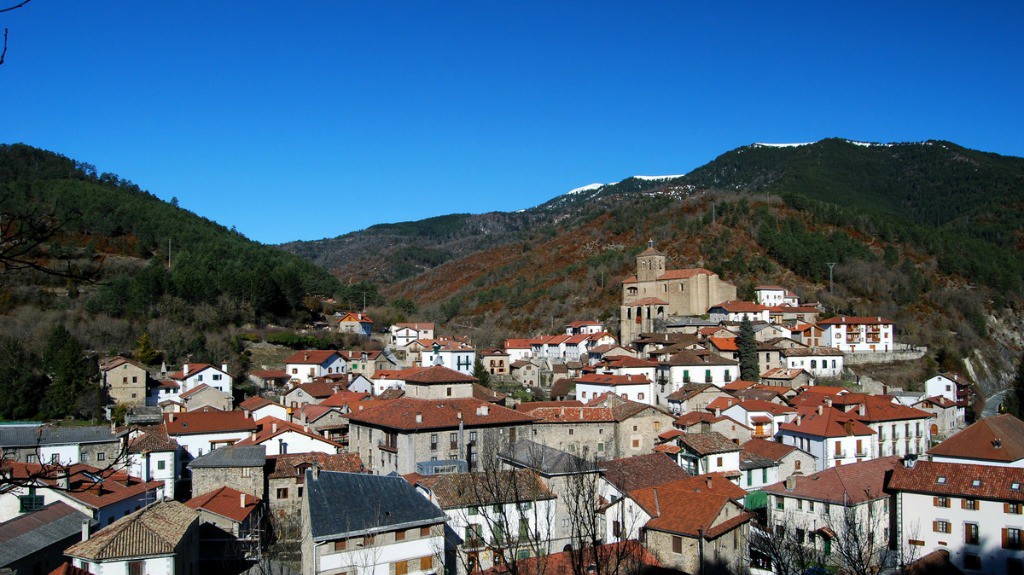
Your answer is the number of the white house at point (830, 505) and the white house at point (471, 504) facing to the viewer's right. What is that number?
0

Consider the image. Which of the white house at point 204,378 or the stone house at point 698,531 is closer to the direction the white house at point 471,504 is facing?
the stone house

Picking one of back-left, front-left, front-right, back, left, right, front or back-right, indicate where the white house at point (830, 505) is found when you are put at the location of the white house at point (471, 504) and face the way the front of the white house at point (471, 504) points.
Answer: left

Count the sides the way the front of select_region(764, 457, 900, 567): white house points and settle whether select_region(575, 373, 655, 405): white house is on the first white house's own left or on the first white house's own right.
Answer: on the first white house's own right

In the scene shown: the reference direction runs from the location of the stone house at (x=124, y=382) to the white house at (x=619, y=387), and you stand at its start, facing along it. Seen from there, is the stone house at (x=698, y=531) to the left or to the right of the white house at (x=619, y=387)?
right

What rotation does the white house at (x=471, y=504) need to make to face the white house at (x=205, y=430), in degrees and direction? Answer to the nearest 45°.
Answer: approximately 135° to its right

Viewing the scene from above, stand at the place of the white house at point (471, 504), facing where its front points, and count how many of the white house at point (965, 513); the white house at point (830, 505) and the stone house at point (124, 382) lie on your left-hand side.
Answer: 2

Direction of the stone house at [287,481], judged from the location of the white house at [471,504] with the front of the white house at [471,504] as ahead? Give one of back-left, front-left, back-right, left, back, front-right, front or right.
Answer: back-right

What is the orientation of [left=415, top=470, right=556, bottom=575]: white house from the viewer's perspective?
toward the camera

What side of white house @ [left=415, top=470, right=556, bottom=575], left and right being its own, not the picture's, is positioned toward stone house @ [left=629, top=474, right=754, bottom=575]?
left

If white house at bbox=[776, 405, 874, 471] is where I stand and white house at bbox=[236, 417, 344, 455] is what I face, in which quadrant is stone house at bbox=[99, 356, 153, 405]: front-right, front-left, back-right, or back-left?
front-right

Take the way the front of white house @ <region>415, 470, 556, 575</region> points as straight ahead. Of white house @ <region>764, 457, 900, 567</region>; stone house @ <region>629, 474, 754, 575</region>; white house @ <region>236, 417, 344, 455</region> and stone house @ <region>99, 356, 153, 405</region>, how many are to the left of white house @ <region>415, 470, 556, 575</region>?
2

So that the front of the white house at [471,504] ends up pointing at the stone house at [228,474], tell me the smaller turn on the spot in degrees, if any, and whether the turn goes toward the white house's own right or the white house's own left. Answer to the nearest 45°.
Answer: approximately 135° to the white house's own right
